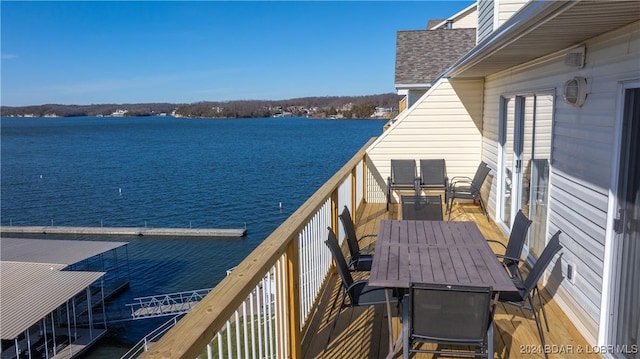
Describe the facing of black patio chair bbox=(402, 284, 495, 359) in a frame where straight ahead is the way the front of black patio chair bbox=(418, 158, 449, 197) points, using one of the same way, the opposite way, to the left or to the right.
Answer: the opposite way

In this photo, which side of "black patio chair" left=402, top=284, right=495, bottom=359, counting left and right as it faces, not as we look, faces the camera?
back

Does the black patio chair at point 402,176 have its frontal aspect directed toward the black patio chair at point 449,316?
yes

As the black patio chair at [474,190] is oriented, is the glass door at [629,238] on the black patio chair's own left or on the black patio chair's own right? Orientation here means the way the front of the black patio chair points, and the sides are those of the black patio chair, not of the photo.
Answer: on the black patio chair's own left

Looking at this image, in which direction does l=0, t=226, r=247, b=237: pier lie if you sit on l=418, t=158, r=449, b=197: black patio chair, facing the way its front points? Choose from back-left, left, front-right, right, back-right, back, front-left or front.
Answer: back-right

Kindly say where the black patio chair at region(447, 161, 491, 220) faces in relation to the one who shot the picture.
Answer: facing to the left of the viewer

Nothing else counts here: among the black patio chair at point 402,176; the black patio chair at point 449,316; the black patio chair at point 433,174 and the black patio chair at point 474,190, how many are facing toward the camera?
2
